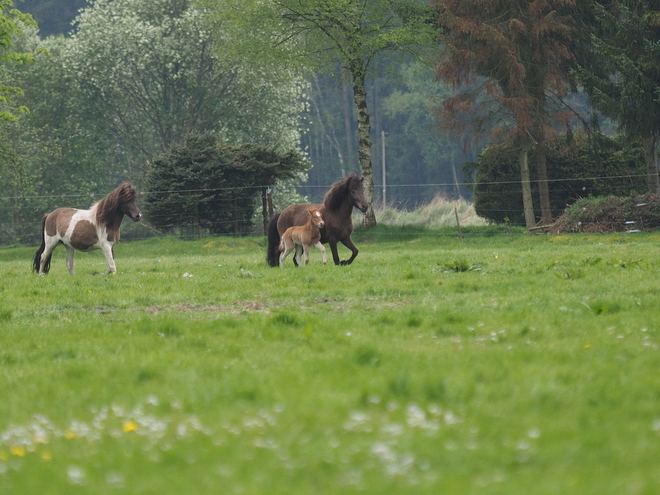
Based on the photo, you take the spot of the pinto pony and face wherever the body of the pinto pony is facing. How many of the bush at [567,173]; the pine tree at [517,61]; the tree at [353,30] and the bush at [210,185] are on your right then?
0

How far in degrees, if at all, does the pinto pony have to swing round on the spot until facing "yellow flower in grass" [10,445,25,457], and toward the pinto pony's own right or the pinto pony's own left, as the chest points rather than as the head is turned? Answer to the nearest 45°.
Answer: approximately 90° to the pinto pony's own right

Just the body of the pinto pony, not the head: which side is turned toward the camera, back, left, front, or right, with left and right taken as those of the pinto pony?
right

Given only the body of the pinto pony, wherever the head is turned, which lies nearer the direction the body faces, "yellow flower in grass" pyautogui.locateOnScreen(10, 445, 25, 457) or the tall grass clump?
the tall grass clump

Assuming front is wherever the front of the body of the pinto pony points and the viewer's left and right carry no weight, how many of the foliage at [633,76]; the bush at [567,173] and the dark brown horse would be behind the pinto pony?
0

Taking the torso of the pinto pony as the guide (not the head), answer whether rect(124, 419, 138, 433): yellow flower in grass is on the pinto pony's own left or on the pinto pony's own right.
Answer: on the pinto pony's own right

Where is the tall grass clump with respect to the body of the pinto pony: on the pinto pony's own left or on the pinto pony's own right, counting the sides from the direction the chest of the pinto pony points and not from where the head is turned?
on the pinto pony's own left

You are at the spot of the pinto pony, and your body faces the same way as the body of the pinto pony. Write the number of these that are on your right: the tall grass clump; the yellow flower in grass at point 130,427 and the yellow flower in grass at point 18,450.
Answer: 2

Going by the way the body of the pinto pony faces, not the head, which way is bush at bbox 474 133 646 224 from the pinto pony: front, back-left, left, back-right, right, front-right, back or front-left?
front-left

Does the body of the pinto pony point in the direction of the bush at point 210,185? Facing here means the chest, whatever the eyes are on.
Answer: no

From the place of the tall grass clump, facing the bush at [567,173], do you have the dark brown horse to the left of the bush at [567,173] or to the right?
right

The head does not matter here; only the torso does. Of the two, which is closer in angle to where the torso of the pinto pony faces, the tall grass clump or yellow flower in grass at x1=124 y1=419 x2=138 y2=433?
the tall grass clump

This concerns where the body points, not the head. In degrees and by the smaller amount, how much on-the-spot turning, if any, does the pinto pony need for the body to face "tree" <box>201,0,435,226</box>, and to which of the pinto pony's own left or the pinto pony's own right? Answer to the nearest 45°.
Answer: approximately 45° to the pinto pony's own left

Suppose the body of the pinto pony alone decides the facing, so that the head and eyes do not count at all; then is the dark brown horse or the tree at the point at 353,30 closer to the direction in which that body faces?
the dark brown horse

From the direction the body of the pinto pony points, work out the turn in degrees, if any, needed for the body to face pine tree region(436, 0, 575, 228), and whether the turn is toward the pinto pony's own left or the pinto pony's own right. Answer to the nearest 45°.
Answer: approximately 45° to the pinto pony's own left

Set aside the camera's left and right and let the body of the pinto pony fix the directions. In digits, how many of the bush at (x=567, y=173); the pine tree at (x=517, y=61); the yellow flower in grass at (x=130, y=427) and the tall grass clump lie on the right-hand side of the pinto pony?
1

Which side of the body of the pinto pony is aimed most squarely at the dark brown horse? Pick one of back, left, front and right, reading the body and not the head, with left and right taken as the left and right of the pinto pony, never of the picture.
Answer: front

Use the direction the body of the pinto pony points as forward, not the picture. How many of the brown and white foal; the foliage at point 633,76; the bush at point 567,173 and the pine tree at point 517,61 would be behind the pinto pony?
0
